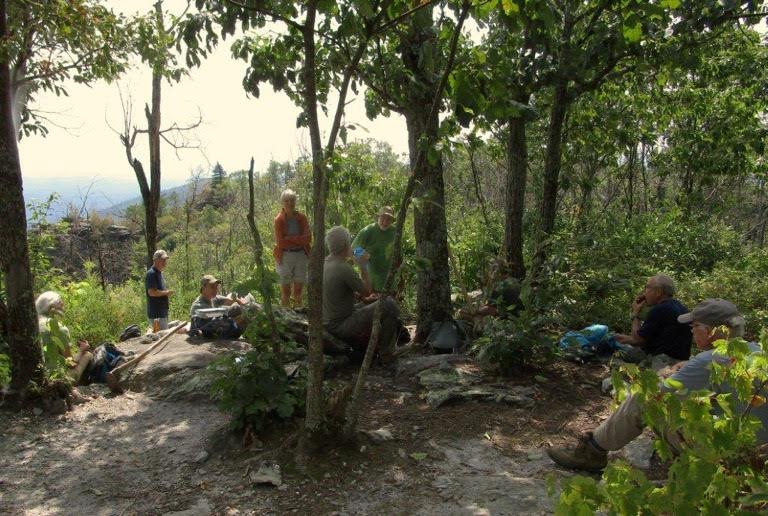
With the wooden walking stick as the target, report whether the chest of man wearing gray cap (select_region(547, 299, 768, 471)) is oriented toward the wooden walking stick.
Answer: yes

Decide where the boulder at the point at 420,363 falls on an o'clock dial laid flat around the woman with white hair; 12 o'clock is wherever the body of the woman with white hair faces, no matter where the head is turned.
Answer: The boulder is roughly at 11 o'clock from the woman with white hair.

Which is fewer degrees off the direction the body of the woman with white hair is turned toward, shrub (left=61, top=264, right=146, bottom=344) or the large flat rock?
the large flat rock

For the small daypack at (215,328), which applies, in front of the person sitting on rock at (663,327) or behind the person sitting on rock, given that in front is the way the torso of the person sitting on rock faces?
in front

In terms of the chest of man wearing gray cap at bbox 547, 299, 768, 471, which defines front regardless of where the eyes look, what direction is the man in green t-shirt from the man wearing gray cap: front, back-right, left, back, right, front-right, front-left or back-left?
front-right

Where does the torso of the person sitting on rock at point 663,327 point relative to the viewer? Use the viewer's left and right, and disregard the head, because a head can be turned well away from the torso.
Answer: facing to the left of the viewer

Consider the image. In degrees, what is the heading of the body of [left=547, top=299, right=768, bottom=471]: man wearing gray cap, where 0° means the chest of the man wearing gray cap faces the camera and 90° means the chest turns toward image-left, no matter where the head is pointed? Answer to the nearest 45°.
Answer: approximately 90°
